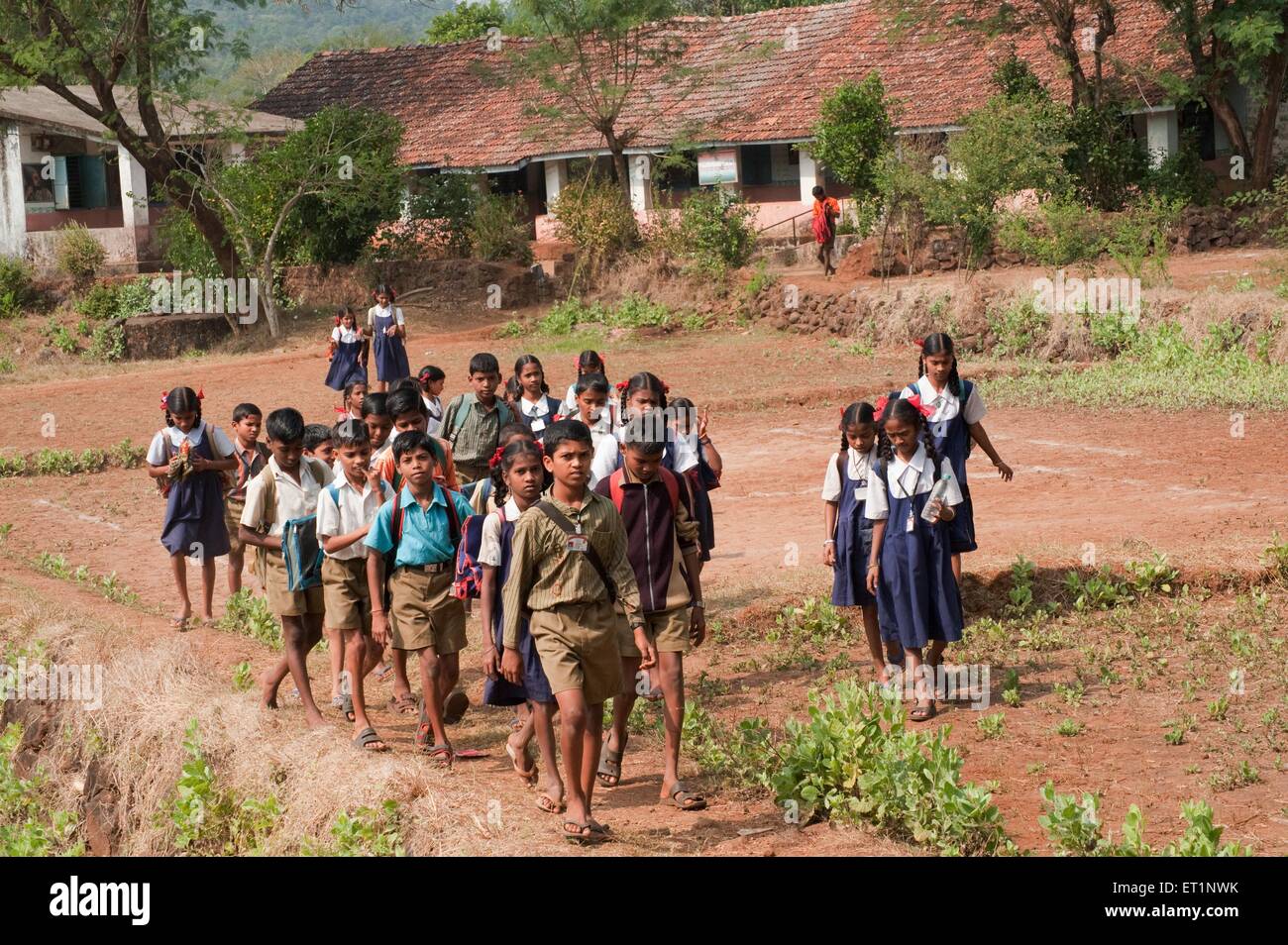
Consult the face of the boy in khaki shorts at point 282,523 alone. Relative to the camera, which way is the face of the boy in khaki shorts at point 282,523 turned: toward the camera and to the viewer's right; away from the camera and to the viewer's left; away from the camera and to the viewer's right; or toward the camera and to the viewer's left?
toward the camera and to the viewer's right

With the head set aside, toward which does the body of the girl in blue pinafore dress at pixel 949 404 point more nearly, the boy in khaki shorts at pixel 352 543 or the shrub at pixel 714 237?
the boy in khaki shorts

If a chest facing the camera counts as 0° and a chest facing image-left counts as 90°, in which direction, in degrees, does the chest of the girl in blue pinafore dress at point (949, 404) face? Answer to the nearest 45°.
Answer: approximately 0°

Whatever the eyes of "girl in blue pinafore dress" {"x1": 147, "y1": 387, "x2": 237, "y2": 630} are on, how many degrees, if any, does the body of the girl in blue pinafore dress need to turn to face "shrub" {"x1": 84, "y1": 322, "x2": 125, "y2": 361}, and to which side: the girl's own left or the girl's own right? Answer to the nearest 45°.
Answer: approximately 180°

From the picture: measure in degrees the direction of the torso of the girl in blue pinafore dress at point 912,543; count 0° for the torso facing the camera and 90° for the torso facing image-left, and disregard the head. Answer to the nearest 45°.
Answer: approximately 0°

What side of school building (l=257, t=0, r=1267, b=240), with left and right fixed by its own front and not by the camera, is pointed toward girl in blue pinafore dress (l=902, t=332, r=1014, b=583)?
front

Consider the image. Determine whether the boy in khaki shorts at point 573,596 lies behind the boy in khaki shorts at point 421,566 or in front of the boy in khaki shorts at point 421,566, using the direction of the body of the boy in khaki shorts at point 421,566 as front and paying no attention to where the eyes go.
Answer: in front

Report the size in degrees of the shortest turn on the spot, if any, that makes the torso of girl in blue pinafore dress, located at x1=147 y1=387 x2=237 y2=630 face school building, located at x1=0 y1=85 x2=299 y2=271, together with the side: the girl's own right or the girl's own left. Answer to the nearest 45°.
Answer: approximately 180°
